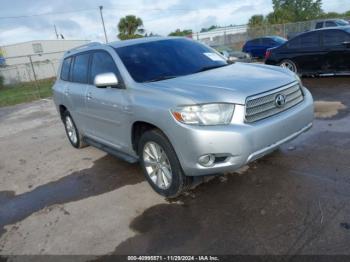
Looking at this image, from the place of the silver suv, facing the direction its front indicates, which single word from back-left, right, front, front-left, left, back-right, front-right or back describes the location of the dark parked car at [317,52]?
left

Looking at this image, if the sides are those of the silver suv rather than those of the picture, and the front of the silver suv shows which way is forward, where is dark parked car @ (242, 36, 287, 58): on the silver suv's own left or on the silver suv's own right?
on the silver suv's own left

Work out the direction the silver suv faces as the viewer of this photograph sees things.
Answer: facing the viewer and to the right of the viewer

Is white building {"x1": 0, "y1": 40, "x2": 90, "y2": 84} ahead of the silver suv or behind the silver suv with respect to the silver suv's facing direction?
behind

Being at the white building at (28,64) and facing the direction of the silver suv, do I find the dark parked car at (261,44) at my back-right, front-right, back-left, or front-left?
front-left

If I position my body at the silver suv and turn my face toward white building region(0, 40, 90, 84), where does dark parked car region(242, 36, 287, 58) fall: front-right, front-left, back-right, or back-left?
front-right

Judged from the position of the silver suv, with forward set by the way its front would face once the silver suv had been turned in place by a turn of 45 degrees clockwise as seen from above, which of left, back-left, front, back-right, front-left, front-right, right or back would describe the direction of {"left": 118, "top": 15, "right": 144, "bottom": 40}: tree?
back
